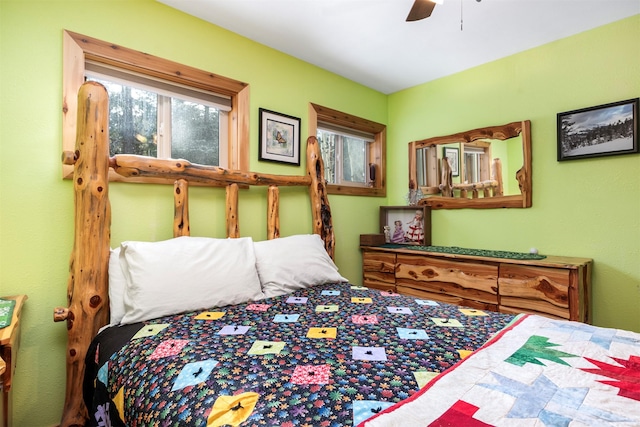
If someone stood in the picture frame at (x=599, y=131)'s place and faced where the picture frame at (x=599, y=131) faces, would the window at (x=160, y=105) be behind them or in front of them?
in front

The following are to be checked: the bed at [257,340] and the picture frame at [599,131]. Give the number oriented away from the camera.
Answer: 0

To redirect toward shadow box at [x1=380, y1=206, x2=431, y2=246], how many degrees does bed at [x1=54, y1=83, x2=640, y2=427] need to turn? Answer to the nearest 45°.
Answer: approximately 90° to its left

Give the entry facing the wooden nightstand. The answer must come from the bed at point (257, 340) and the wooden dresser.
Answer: the wooden dresser

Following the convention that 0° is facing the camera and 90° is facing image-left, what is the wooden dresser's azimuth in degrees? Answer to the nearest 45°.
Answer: approximately 45°

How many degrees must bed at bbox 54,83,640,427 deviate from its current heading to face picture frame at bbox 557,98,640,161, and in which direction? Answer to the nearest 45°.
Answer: approximately 90° to its left

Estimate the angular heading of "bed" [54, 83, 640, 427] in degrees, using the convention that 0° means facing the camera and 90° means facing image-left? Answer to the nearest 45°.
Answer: approximately 315°

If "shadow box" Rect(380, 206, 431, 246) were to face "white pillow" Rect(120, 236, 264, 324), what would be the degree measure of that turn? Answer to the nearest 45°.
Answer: approximately 45° to its right

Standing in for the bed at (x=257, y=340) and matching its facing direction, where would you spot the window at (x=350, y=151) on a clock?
The window is roughly at 8 o'clock from the bed.

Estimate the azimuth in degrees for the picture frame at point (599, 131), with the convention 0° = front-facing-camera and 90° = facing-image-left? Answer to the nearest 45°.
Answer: approximately 45°

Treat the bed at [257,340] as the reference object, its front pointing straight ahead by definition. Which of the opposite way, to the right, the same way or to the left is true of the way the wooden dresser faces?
to the right
